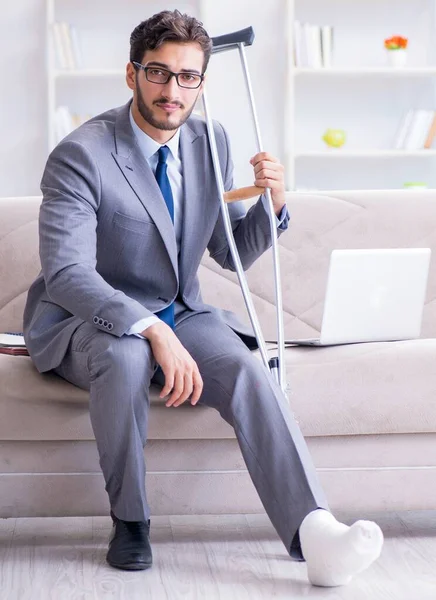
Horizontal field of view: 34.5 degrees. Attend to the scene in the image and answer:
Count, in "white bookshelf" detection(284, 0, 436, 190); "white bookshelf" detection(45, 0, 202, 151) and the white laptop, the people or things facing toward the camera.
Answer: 2

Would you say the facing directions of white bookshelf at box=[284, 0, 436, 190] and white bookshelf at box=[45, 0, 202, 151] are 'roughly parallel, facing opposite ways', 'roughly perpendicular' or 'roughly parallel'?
roughly parallel

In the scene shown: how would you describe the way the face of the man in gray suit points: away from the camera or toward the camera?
toward the camera

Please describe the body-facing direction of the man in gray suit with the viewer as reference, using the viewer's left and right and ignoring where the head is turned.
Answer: facing the viewer and to the right of the viewer

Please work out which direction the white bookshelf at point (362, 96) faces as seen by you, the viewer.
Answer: facing the viewer

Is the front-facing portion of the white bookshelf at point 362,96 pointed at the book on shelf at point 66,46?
no

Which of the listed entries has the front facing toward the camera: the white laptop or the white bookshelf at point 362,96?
the white bookshelf

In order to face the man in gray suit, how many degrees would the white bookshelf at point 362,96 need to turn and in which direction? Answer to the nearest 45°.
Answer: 0° — it already faces them

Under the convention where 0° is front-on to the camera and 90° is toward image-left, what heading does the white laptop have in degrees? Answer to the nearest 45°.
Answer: approximately 135°

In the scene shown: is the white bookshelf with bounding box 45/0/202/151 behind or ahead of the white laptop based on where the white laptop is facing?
ahead

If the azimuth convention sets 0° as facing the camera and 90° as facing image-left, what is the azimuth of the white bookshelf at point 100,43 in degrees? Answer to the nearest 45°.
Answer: approximately 0°

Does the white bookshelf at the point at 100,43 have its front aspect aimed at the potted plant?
no

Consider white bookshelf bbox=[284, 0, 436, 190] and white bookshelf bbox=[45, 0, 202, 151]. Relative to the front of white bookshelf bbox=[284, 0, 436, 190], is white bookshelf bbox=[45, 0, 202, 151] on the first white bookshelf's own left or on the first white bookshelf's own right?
on the first white bookshelf's own right

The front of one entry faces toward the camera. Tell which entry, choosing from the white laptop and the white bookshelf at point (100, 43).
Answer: the white bookshelf

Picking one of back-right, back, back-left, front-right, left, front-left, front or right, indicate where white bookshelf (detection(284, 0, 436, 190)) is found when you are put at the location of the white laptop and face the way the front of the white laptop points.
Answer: front-right
